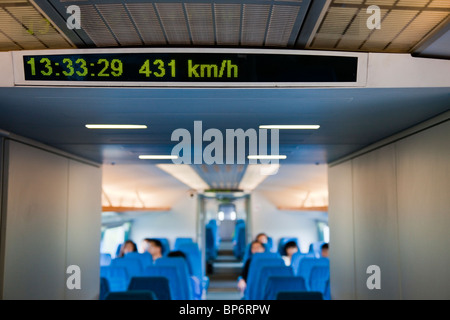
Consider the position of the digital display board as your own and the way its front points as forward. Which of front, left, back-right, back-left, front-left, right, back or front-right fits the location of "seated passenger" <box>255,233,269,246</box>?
back

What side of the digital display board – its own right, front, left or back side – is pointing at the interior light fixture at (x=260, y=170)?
back

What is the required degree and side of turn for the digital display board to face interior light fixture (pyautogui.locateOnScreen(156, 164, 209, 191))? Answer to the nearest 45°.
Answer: approximately 180°

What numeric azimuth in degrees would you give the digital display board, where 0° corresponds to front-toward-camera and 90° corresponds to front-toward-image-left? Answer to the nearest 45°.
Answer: approximately 0°

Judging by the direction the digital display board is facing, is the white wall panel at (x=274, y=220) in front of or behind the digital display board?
behind

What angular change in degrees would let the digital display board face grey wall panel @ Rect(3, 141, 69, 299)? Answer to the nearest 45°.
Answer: approximately 135° to its right
